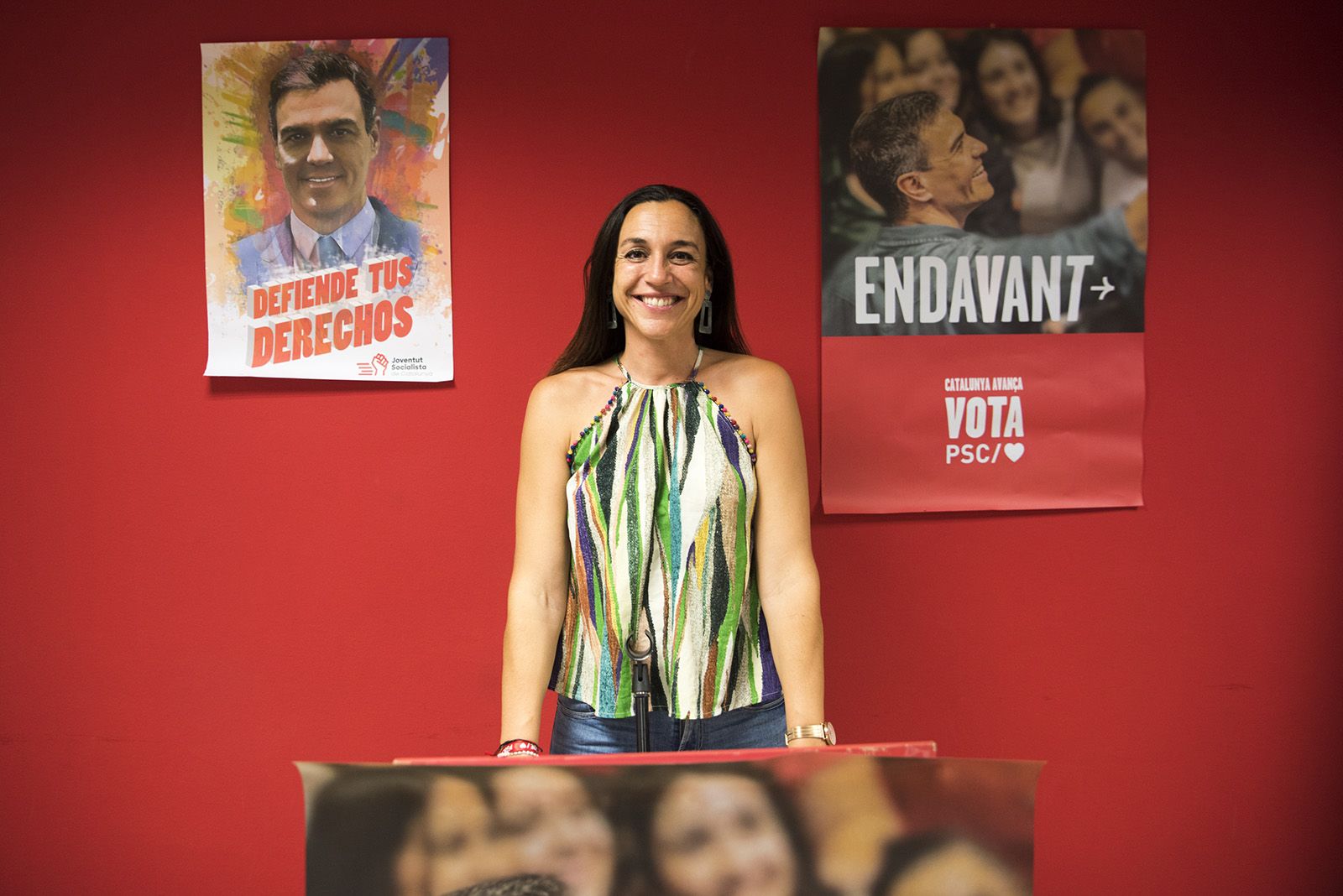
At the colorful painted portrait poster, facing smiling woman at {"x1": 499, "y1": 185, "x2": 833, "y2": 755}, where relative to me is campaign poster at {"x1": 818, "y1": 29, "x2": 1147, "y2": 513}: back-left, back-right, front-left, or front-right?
front-left

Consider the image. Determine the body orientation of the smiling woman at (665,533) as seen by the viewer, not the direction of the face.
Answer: toward the camera

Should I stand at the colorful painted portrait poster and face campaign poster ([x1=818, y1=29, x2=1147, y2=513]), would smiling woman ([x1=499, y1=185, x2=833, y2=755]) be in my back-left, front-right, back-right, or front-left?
front-right

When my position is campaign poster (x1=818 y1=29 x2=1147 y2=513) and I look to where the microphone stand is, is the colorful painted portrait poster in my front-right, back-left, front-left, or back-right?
front-right

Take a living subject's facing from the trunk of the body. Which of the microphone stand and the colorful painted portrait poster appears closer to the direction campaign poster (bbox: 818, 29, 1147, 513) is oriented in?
the microphone stand

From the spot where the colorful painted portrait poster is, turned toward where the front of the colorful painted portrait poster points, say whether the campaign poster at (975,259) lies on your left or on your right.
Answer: on your left

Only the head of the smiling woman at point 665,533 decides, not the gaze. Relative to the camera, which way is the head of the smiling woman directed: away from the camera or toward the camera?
toward the camera

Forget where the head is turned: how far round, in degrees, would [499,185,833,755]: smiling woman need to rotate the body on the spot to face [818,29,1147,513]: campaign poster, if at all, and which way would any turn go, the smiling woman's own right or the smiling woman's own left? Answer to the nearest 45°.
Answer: approximately 135° to the smiling woman's own left

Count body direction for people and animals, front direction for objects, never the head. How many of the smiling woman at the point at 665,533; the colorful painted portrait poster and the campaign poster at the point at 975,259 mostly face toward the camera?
3

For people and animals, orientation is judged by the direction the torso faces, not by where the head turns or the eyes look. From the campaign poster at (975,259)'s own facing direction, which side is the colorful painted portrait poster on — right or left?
on its right

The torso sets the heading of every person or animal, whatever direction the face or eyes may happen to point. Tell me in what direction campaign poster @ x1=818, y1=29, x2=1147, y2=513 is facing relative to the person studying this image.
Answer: facing the viewer

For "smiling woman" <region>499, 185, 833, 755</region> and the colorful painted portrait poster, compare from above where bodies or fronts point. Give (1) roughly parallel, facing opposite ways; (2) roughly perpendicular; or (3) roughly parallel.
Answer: roughly parallel

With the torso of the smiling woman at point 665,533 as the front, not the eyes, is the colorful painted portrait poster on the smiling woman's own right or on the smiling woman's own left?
on the smiling woman's own right

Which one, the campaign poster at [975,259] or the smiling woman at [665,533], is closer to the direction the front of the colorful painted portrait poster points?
the smiling woman
